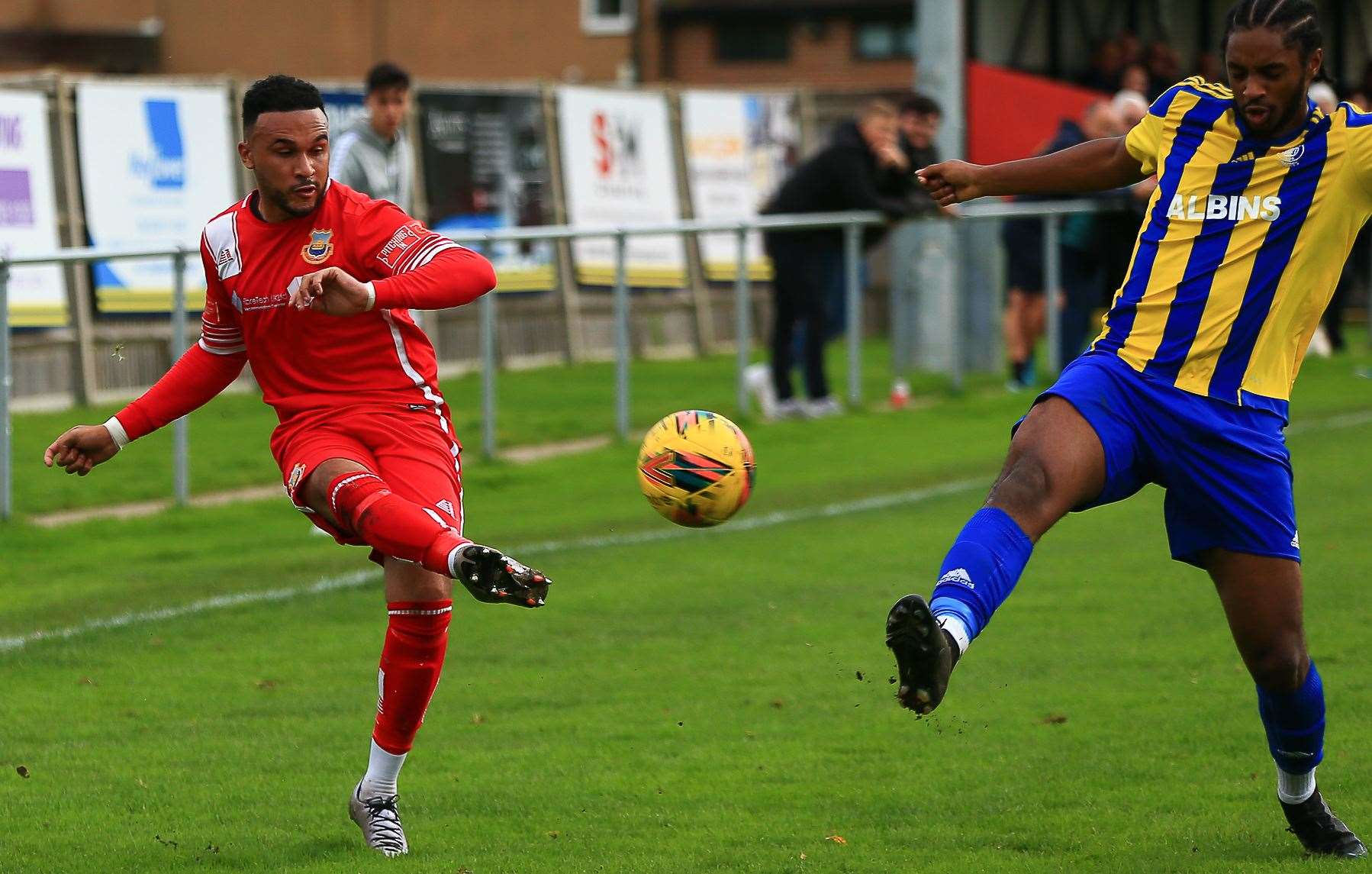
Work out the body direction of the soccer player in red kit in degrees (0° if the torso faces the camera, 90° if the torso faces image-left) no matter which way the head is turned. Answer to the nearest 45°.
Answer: approximately 0°

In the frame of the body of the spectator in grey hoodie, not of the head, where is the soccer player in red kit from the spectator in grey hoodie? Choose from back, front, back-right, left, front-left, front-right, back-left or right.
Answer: front-right

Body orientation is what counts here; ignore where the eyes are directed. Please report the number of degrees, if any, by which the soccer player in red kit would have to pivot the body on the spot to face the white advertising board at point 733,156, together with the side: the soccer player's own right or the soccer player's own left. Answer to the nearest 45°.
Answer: approximately 180°

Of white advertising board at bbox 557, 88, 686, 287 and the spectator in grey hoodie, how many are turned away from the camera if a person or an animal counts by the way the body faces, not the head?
0

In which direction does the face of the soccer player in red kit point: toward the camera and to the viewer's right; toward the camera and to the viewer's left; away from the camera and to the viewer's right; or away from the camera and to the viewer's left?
toward the camera and to the viewer's right

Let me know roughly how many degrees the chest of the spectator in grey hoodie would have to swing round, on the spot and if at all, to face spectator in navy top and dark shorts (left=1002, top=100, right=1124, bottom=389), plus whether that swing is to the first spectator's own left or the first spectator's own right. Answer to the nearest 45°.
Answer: approximately 90° to the first spectator's own left

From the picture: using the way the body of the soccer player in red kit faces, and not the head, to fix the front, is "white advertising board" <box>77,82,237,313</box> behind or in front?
behind

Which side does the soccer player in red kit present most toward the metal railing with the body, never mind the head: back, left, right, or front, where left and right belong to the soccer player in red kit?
back

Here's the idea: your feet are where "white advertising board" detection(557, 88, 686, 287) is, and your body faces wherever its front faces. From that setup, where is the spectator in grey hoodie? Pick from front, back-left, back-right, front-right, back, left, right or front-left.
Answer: front-right

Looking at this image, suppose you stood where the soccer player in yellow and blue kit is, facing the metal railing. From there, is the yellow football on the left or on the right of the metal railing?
left

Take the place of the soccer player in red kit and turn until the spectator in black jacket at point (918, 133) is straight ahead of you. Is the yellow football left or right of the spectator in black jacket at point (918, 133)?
right

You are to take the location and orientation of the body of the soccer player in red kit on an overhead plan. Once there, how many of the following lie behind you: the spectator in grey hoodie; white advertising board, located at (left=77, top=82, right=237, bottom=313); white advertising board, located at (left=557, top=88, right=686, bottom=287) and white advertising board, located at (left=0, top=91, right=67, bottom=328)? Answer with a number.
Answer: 4

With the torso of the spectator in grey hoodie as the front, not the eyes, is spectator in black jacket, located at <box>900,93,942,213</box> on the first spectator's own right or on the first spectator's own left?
on the first spectator's own left
